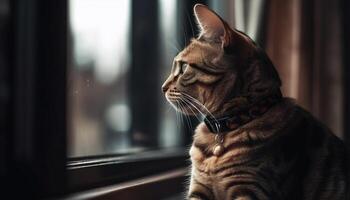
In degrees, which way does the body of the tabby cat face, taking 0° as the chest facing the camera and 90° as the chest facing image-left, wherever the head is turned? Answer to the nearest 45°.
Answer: approximately 90°

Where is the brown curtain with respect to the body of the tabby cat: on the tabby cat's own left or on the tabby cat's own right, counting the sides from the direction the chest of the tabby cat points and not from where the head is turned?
on the tabby cat's own right
